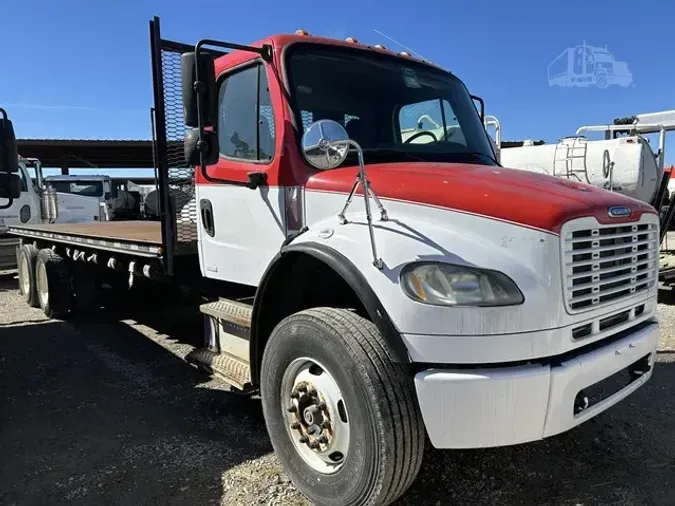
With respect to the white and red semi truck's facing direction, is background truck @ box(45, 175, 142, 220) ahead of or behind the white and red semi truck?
behind

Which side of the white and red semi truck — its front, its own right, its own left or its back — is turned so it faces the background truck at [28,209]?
back

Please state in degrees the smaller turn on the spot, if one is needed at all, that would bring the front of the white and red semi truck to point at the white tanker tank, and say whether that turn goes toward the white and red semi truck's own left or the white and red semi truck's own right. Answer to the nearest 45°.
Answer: approximately 90° to the white and red semi truck's own left

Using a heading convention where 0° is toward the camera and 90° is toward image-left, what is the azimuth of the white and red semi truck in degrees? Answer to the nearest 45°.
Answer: approximately 315°
